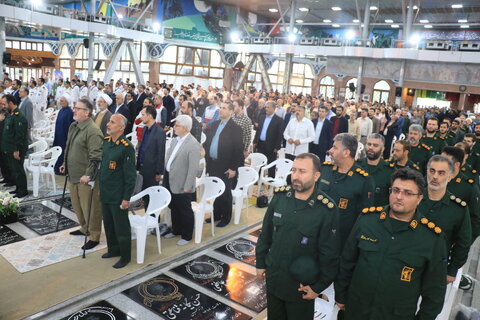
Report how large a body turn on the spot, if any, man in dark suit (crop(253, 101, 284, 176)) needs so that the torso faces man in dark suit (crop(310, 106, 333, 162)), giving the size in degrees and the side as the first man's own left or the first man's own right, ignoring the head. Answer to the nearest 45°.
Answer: approximately 135° to the first man's own left

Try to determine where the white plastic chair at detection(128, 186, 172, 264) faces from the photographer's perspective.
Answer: facing the viewer and to the left of the viewer

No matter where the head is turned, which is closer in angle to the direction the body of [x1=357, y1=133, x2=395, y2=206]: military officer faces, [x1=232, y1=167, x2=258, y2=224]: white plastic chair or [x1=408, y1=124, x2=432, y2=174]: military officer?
the white plastic chair

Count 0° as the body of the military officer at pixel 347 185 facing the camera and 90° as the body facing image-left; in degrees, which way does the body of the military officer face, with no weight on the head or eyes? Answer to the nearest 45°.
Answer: approximately 45°

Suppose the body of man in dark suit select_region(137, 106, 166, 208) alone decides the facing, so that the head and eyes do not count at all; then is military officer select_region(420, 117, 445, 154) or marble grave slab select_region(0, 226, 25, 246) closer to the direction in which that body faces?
the marble grave slab

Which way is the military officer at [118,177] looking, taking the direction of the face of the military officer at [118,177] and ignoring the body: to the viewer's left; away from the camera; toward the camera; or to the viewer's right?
to the viewer's left

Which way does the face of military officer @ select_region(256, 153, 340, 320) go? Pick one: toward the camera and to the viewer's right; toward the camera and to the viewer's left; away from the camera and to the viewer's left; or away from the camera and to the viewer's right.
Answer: toward the camera and to the viewer's left

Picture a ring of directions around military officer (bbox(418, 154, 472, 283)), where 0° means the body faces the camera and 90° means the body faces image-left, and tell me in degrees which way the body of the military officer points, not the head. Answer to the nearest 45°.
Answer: approximately 45°

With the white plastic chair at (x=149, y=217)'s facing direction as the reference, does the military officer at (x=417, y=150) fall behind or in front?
behind

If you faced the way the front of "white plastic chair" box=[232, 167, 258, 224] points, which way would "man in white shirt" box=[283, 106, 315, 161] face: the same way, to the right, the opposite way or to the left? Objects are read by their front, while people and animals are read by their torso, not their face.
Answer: the same way

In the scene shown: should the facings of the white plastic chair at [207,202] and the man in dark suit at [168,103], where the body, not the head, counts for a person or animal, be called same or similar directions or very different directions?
same or similar directions

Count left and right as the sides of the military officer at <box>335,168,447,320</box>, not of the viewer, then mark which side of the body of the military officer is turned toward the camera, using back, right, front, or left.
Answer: front

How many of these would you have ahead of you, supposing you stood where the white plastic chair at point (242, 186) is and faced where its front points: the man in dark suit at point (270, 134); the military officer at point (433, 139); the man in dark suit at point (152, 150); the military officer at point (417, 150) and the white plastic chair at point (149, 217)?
2
